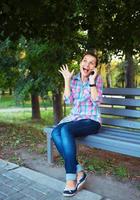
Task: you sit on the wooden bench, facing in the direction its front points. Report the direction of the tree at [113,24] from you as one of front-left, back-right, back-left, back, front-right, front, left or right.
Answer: back-right

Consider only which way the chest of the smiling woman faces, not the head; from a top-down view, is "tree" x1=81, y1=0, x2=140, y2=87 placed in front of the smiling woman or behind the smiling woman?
behind

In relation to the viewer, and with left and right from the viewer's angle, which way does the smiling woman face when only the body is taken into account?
facing the viewer and to the left of the viewer

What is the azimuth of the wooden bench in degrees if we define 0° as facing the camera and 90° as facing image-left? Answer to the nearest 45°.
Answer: approximately 45°
